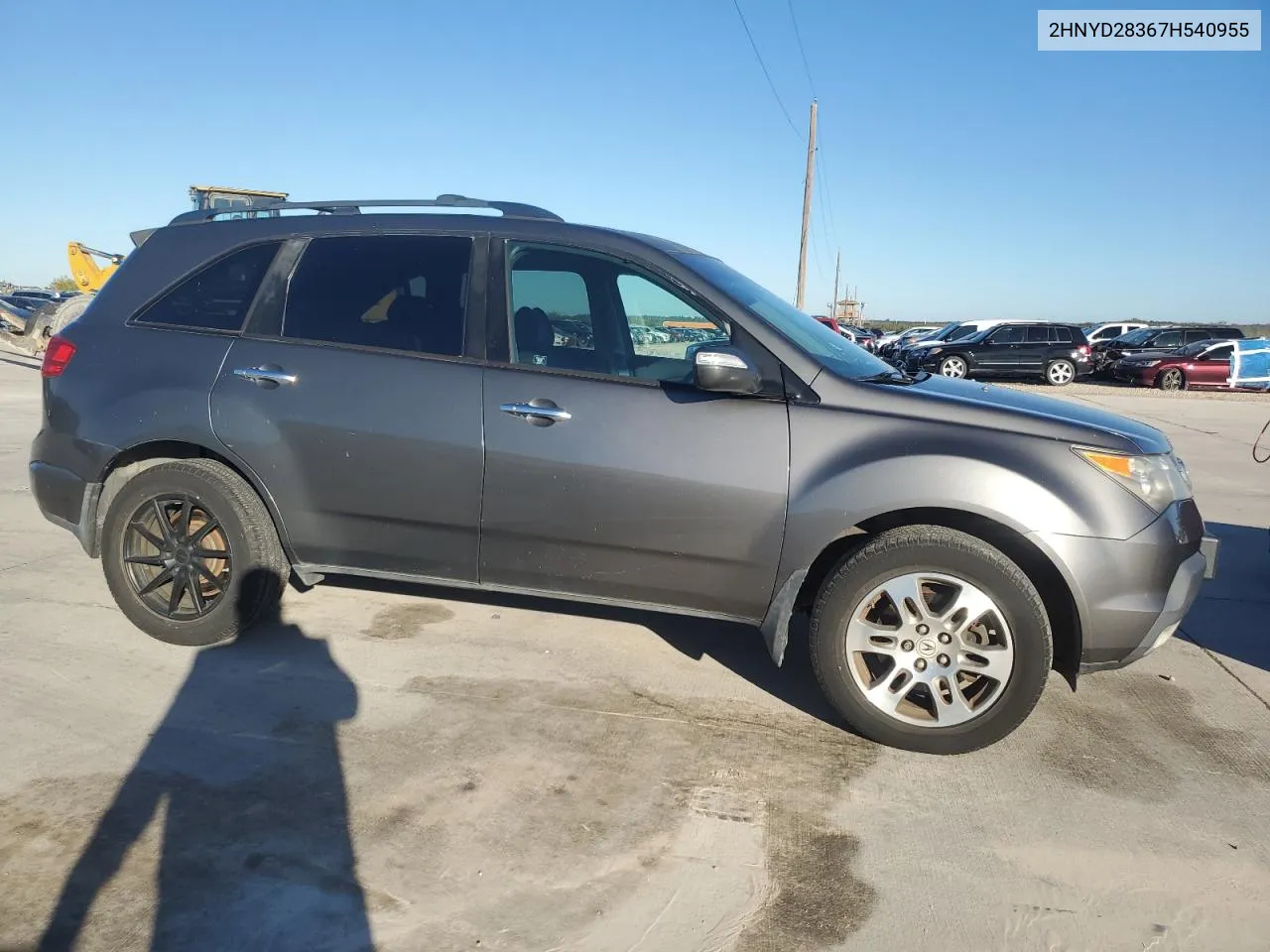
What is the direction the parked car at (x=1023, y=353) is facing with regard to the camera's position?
facing to the left of the viewer

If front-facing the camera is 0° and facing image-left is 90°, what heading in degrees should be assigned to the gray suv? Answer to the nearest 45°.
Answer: approximately 270°

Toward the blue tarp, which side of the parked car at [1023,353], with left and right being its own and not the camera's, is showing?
back

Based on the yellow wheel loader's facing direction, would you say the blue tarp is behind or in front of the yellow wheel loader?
behind

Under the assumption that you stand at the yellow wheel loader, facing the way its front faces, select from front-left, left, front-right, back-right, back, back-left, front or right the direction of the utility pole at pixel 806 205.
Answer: back

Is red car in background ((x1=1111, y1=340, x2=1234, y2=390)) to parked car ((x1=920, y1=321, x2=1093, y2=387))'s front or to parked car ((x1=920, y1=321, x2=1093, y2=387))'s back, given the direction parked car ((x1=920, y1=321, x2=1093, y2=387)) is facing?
to the back

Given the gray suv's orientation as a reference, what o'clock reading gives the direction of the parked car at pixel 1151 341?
The parked car is roughly at 10 o'clock from the gray suv.

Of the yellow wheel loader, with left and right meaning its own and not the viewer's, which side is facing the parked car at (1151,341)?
back

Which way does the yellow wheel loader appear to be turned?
to the viewer's left

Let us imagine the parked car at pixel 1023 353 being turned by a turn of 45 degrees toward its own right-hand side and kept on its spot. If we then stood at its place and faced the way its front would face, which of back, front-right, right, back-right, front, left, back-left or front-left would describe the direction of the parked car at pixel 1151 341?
right
